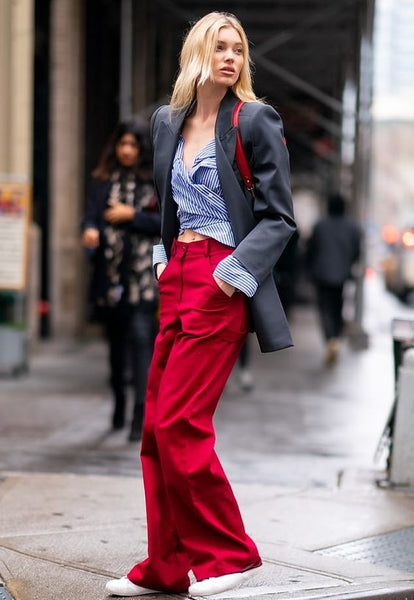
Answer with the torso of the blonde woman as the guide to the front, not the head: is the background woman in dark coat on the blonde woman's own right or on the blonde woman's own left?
on the blonde woman's own right

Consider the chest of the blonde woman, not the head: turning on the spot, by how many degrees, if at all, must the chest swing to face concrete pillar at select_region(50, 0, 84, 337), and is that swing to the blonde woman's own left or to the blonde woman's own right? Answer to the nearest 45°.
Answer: approximately 135° to the blonde woman's own right

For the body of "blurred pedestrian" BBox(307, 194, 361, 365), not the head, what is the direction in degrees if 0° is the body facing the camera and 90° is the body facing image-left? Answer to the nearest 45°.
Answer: approximately 180°

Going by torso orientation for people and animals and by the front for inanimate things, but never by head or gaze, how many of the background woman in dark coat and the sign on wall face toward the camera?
2

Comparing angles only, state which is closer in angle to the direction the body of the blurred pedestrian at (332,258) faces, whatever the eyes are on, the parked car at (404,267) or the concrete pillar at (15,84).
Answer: the parked car

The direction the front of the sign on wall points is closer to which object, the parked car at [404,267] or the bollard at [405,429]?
the bollard

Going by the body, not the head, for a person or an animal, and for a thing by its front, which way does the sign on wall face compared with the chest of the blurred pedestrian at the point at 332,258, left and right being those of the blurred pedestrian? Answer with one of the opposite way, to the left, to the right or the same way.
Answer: the opposite way
